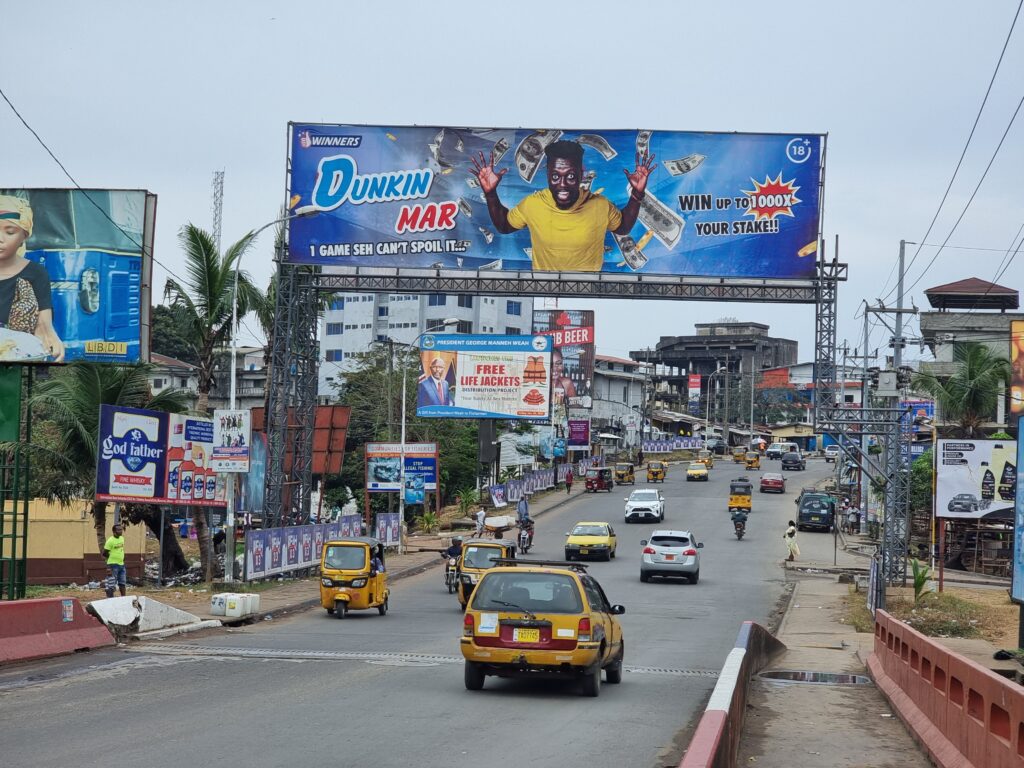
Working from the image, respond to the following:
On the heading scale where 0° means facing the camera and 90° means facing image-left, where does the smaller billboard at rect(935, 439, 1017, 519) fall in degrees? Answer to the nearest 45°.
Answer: approximately 0°

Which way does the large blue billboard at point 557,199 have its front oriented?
toward the camera

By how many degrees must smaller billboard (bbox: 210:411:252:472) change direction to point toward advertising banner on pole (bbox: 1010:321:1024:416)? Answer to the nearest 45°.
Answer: approximately 90° to its left

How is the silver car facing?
away from the camera

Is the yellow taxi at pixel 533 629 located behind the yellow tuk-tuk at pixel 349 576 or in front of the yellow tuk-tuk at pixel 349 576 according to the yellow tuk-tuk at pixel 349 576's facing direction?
in front

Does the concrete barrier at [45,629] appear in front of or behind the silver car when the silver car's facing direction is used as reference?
behind

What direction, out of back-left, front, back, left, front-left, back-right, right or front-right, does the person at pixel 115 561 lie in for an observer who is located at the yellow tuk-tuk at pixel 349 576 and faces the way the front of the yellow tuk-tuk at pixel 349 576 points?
right

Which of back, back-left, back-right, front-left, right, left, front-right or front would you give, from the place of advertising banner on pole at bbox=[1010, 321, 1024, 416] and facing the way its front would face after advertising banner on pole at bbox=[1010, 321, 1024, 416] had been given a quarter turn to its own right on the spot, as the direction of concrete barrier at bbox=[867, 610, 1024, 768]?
left

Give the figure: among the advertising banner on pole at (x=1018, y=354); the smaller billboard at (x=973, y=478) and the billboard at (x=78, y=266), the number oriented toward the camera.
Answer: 3

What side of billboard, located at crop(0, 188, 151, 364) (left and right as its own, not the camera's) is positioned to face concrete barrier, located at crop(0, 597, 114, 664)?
front

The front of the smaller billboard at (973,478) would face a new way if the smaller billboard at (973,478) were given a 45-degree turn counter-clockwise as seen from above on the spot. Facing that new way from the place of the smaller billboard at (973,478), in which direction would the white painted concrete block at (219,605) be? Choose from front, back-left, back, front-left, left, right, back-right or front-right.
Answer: right

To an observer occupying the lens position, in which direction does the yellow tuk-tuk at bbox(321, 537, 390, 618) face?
facing the viewer

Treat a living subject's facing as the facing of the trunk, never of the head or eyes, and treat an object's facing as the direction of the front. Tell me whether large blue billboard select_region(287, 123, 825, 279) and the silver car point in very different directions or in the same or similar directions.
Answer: very different directions

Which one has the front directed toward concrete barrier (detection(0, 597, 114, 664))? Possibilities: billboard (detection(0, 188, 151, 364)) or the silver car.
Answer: the billboard

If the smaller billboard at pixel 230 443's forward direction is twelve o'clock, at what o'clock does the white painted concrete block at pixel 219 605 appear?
The white painted concrete block is roughly at 12 o'clock from the smaller billboard.

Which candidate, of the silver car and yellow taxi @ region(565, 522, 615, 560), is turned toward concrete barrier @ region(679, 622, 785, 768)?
the yellow taxi

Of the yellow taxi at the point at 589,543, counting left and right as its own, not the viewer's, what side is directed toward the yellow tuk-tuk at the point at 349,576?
front

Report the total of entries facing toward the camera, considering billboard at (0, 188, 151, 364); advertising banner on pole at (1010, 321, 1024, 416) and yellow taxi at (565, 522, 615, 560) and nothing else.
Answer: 3
